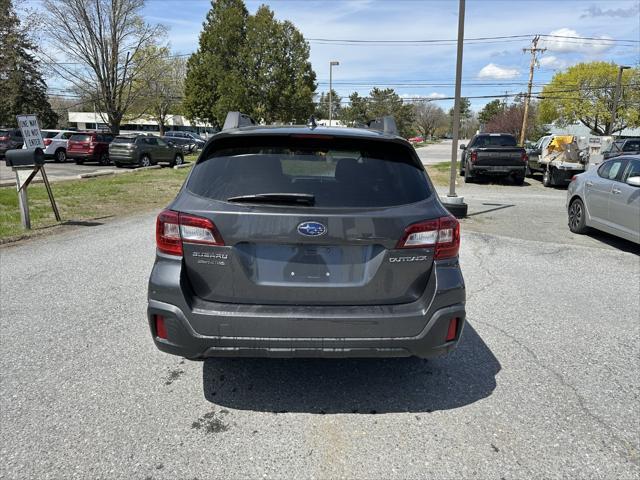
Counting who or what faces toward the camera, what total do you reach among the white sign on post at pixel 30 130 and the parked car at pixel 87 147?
1

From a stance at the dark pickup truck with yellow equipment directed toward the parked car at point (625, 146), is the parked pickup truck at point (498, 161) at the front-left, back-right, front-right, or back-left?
back-left

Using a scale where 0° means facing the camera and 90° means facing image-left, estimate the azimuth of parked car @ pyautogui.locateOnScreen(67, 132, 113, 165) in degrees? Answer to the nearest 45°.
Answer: approximately 225°

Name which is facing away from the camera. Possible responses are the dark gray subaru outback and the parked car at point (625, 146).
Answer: the dark gray subaru outback

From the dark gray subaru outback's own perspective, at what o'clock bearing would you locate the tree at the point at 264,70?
The tree is roughly at 12 o'clock from the dark gray subaru outback.

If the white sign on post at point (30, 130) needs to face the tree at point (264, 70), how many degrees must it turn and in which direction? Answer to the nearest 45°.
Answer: approximately 135° to its left

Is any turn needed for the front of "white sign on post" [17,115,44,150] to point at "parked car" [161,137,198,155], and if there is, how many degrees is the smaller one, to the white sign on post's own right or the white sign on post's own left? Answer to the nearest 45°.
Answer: approximately 180°

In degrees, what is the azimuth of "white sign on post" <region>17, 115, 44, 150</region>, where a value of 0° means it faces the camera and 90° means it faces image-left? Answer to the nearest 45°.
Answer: approximately 0°

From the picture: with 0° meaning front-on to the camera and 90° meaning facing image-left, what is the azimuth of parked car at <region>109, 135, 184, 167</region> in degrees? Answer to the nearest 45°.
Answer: approximately 225°
